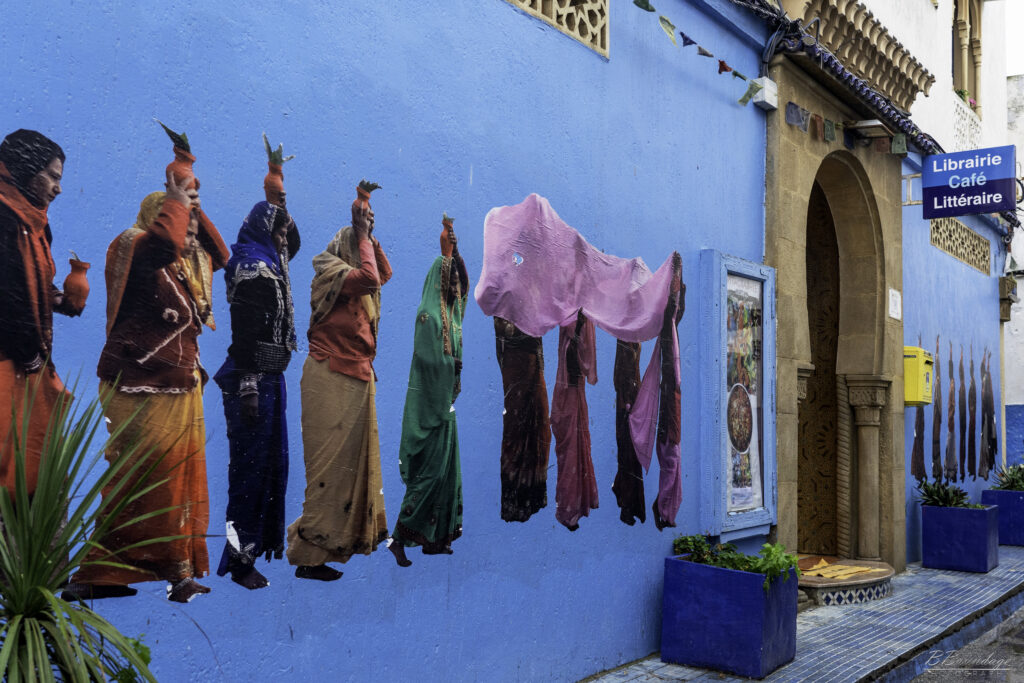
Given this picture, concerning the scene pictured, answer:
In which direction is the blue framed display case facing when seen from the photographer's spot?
facing the viewer and to the right of the viewer

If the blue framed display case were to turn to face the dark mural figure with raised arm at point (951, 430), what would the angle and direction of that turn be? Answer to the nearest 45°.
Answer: approximately 90° to its left

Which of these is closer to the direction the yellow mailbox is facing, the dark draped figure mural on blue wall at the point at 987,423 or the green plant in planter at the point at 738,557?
the green plant in planter

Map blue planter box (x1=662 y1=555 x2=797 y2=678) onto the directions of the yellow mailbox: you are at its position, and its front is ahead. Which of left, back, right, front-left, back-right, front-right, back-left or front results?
front-right

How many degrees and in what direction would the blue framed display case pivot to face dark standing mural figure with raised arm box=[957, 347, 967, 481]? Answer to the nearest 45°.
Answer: approximately 90° to its left

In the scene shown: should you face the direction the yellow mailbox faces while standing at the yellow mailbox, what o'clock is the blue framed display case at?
The blue framed display case is roughly at 2 o'clock from the yellow mailbox.

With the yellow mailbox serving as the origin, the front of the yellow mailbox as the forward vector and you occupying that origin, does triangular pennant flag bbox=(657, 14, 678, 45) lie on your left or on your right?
on your right

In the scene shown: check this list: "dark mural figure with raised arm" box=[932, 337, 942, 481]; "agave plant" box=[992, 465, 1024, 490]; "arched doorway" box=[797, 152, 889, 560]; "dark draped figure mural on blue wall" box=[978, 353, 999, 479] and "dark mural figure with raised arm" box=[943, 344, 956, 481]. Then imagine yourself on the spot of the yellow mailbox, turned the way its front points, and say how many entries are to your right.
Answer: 1

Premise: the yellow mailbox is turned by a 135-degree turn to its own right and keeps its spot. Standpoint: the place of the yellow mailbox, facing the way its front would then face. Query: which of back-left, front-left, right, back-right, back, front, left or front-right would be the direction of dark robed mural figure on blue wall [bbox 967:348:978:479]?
right

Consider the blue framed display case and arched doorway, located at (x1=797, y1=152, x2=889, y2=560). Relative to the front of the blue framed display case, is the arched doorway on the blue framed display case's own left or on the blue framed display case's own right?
on the blue framed display case's own left

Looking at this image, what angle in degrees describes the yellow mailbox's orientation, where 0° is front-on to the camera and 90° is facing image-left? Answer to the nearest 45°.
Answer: approximately 315°

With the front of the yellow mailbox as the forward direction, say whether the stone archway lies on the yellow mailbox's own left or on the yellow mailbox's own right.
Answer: on the yellow mailbox's own right

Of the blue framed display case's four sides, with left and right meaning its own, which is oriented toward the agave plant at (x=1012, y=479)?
left

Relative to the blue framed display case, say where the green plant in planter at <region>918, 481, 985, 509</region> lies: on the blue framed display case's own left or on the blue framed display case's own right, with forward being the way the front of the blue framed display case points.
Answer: on the blue framed display case's own left

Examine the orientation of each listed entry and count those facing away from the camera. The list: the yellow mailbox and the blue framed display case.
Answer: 0
